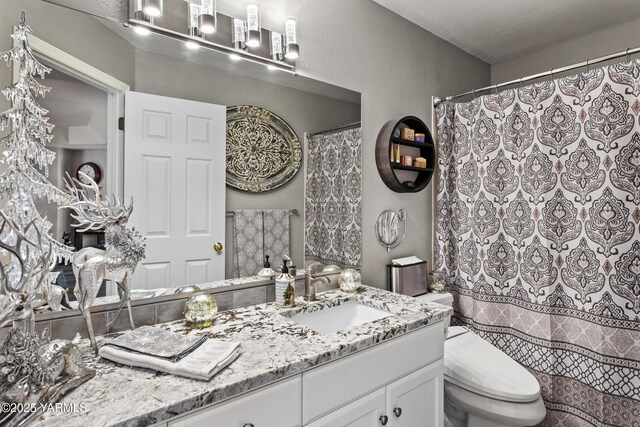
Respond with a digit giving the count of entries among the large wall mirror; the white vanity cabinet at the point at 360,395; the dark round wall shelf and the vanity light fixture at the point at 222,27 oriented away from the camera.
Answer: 0

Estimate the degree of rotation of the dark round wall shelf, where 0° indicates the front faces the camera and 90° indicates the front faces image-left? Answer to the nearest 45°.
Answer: approximately 315°

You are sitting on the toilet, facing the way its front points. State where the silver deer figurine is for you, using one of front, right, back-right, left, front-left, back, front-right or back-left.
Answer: right

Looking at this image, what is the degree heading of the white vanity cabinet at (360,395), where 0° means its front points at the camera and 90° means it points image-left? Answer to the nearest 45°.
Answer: approximately 315°

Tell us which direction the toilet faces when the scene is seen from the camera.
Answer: facing the viewer and to the right of the viewer

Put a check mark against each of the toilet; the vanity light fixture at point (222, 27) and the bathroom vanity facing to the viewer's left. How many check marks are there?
0

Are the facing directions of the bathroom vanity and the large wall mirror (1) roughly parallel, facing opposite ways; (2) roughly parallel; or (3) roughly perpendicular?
roughly parallel

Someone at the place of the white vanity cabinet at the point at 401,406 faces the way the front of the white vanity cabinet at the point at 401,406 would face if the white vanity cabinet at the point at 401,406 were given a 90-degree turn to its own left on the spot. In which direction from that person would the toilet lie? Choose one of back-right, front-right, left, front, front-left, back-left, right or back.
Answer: front

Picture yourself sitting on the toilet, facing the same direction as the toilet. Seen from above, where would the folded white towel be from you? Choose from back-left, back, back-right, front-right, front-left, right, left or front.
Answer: right
